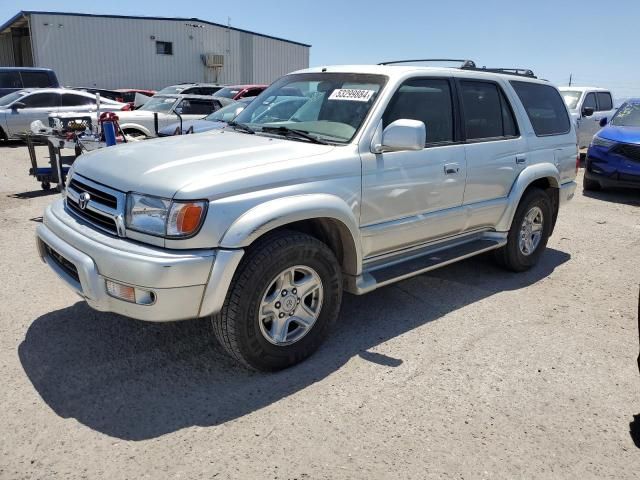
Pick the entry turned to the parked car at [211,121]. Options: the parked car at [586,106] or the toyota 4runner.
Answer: the parked car at [586,106]

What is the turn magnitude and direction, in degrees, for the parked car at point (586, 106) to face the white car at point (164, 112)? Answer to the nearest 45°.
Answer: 0° — it already faces it

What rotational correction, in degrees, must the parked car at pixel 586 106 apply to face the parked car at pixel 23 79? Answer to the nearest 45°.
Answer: approximately 45° to its right

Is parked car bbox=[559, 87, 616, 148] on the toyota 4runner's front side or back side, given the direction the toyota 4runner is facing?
on the back side

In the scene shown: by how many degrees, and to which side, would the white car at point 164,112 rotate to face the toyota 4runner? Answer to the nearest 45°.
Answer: approximately 45° to its left

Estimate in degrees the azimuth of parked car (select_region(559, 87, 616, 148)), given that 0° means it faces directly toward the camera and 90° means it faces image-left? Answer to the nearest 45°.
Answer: approximately 45°

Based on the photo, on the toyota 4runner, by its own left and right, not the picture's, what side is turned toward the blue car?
back

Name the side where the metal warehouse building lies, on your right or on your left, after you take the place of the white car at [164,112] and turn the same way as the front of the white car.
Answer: on your right

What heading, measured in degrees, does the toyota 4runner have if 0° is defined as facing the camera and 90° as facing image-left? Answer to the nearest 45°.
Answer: approximately 45°
